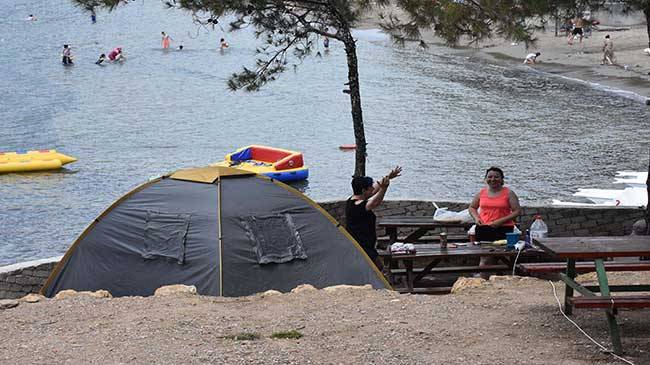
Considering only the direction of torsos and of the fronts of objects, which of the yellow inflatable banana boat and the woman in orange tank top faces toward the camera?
the woman in orange tank top

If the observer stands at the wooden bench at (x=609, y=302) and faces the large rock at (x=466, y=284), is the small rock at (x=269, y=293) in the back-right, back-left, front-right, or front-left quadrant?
front-left

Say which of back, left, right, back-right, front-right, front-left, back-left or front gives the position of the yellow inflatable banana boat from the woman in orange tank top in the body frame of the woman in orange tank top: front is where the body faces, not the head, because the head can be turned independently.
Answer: back-right

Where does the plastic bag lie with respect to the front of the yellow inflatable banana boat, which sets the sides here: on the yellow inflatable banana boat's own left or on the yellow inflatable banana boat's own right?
on the yellow inflatable banana boat's own right

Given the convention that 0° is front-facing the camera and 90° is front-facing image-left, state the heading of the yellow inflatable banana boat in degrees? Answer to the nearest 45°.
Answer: approximately 270°

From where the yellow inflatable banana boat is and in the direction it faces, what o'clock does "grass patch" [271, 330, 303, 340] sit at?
The grass patch is roughly at 3 o'clock from the yellow inflatable banana boat.

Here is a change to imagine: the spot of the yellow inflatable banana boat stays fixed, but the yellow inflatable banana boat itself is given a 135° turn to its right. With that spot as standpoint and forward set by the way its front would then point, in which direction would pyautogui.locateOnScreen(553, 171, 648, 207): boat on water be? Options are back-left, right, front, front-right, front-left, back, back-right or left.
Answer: left

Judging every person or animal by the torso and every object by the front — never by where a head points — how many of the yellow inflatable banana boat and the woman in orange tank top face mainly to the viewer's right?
1

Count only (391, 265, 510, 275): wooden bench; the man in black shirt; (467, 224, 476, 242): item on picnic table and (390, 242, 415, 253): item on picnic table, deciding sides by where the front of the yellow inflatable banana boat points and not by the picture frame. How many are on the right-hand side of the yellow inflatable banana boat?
4

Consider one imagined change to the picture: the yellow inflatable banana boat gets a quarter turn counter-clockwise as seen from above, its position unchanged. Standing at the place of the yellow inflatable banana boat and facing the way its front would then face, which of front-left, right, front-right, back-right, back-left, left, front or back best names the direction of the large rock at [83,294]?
back

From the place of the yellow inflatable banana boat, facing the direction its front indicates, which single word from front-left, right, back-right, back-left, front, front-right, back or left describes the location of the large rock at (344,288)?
right

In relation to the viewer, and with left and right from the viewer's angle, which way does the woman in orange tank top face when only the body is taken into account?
facing the viewer

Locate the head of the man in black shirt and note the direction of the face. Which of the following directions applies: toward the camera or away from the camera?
away from the camera

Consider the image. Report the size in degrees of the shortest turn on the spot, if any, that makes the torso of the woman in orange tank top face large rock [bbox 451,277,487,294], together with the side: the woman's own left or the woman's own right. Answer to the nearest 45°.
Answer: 0° — they already face it

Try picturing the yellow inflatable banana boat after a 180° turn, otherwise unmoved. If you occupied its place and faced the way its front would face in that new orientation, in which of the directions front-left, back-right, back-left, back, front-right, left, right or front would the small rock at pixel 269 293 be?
left
